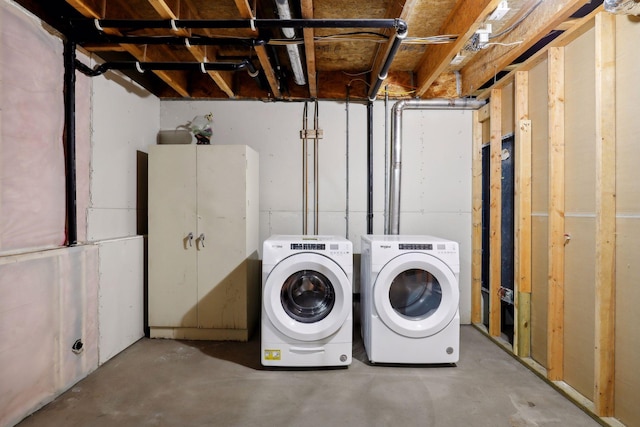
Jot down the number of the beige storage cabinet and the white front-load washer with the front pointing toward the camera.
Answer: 2

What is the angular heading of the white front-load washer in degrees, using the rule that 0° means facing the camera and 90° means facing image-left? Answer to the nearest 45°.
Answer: approximately 0°

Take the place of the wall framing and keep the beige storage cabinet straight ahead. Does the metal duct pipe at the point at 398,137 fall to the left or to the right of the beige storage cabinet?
right

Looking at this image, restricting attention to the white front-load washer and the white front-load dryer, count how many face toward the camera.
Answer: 2

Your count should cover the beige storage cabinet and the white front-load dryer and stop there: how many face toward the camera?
2

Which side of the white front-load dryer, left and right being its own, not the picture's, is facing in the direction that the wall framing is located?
left

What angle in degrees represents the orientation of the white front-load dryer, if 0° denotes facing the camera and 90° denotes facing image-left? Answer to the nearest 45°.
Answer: approximately 0°
